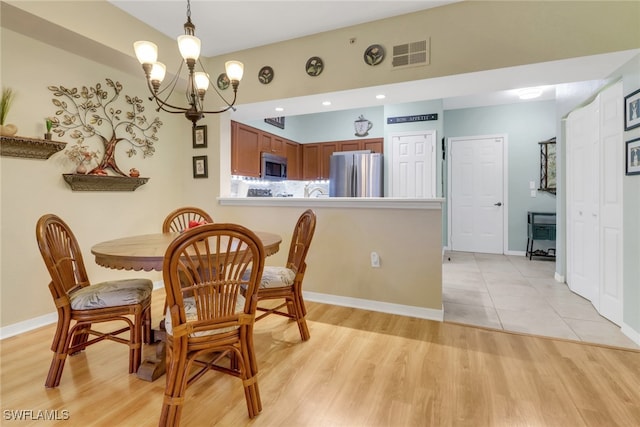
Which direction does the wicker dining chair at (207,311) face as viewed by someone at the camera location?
facing away from the viewer

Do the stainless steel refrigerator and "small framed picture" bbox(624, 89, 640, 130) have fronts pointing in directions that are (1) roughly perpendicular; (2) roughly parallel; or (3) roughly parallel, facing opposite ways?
roughly perpendicular

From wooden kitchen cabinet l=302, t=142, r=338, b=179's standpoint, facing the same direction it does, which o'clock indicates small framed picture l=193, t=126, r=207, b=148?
The small framed picture is roughly at 1 o'clock from the wooden kitchen cabinet.

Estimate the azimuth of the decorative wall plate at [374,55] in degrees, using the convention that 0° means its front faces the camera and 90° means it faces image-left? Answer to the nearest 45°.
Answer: approximately 0°

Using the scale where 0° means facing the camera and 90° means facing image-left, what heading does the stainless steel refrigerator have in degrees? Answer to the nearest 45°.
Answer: approximately 0°

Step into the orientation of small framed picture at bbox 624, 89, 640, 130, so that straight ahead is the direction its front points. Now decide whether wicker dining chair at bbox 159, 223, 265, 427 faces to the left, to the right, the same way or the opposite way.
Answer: to the right

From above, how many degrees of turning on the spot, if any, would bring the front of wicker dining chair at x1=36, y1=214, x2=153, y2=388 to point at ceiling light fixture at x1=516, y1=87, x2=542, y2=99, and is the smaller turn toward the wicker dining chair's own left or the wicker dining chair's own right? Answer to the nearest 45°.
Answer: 0° — it already faces it

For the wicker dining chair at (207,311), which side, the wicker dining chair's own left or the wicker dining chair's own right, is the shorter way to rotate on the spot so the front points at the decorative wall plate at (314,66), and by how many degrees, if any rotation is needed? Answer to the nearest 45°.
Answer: approximately 45° to the wicker dining chair's own right

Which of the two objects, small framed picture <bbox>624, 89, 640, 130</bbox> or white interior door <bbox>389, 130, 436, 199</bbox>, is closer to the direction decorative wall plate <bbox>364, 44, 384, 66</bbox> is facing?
the small framed picture
